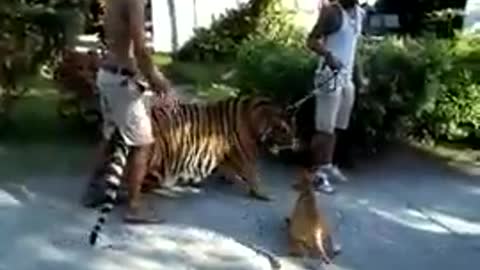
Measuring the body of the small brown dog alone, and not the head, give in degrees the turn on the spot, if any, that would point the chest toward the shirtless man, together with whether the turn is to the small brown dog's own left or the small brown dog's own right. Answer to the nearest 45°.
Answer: approximately 45° to the small brown dog's own left

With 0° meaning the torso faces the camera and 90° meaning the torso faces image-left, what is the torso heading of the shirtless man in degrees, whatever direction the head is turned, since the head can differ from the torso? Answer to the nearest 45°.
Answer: approximately 270°

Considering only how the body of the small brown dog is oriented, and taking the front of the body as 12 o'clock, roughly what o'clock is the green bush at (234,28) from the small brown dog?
The green bush is roughly at 1 o'clock from the small brown dog.

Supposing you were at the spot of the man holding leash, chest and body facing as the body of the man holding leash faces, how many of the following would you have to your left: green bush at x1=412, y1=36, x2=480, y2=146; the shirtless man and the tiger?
1

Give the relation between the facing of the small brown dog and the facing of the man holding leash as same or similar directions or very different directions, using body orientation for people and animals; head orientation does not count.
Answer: very different directions

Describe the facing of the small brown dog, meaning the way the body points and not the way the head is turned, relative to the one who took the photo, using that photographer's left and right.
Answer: facing away from the viewer and to the left of the viewer

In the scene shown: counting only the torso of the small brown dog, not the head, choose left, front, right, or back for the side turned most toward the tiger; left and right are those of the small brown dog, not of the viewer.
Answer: front

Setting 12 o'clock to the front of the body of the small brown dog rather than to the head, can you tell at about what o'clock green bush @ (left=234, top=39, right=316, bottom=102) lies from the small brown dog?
The green bush is roughly at 1 o'clock from the small brown dog.

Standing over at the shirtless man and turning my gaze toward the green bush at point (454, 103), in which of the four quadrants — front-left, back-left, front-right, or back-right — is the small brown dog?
front-right
